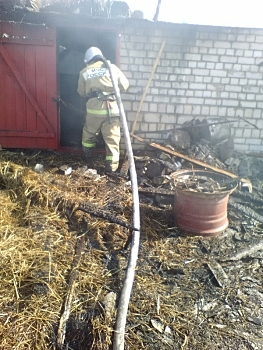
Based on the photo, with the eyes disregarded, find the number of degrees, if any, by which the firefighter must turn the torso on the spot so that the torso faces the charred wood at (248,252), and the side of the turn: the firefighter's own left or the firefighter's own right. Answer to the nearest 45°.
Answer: approximately 135° to the firefighter's own right

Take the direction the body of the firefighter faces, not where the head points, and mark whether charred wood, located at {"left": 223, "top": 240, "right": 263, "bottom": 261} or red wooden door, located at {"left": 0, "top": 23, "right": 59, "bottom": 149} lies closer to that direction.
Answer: the red wooden door

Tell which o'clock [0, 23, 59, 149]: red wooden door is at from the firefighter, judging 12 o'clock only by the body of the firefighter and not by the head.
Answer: The red wooden door is roughly at 10 o'clock from the firefighter.

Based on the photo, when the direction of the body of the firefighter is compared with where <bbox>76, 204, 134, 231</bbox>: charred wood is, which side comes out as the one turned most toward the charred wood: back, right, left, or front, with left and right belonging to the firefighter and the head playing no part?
back

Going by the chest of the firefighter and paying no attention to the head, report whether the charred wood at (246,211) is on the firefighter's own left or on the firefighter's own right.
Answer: on the firefighter's own right

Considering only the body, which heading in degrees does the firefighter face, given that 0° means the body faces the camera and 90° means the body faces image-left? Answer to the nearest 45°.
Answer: approximately 180°
